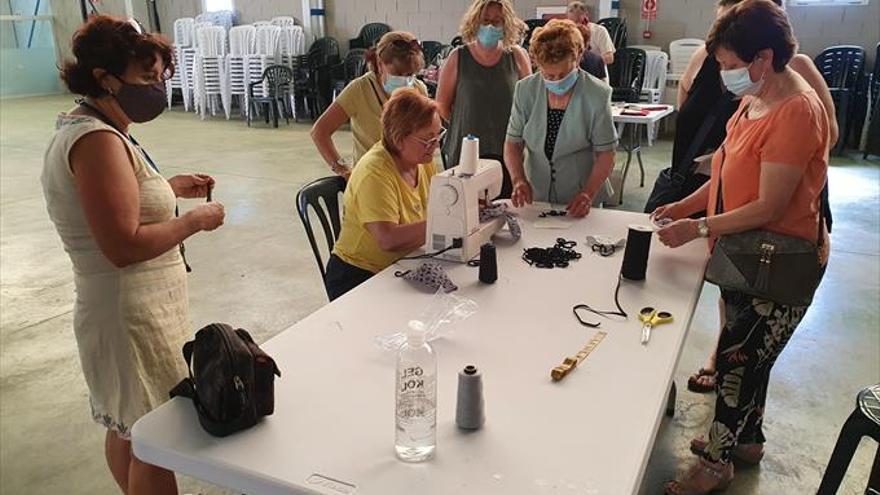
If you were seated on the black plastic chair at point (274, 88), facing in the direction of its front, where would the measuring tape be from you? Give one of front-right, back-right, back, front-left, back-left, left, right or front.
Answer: front-left

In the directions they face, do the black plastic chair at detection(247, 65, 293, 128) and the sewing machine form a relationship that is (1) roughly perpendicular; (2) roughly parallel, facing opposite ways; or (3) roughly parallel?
roughly perpendicular

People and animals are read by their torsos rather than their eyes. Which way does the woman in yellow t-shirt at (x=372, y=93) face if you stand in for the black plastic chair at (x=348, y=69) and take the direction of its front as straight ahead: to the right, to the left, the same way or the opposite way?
to the left

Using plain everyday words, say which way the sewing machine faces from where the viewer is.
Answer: facing away from the viewer and to the left of the viewer

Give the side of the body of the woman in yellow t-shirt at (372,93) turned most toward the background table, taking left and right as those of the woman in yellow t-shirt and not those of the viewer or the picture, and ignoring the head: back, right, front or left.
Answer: left

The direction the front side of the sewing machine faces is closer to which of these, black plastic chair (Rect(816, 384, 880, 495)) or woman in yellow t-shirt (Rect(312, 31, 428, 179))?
the woman in yellow t-shirt

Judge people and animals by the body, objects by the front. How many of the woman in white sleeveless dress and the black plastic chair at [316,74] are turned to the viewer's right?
1

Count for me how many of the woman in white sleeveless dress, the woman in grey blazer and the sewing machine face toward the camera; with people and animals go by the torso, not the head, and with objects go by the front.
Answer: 1

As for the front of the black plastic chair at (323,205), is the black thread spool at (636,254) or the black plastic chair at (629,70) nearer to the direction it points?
the black thread spool

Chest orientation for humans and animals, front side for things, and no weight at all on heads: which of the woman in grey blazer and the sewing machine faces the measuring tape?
the woman in grey blazer

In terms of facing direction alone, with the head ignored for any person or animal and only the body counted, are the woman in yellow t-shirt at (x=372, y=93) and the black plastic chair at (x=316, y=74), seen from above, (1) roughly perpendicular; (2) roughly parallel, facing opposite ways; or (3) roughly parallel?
roughly perpendicular

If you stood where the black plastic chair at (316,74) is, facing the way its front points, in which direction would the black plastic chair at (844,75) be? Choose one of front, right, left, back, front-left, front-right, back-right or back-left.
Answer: left

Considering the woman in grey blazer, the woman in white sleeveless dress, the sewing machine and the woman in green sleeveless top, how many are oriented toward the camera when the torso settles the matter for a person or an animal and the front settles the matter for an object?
2

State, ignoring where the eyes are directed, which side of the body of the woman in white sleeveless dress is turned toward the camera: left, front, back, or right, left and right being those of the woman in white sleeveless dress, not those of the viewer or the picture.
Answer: right
